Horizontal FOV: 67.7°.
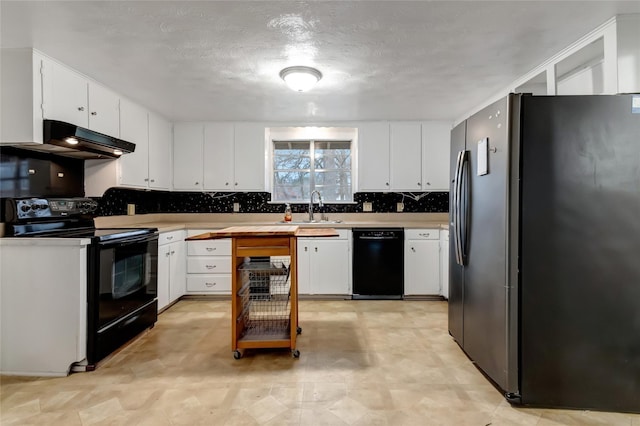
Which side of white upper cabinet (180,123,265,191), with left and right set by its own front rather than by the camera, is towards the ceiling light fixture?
front

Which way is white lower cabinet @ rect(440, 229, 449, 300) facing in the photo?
to the viewer's left

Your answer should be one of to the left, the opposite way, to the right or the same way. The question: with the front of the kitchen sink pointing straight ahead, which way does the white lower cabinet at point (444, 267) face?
to the right

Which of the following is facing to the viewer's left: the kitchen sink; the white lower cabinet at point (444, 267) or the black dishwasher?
the white lower cabinet

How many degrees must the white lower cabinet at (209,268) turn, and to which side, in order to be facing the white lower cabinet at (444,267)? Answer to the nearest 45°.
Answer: approximately 90° to its left

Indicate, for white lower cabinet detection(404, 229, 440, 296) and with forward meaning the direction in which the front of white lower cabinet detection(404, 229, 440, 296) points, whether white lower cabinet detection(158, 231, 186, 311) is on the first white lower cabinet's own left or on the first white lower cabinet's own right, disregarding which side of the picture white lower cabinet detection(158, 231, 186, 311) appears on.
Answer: on the first white lower cabinet's own right

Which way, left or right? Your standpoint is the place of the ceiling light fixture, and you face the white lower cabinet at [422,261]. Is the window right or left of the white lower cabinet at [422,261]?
left

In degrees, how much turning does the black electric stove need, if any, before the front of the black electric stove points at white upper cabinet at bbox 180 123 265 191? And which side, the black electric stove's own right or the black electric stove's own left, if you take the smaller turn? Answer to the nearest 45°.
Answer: approximately 90° to the black electric stove's own left

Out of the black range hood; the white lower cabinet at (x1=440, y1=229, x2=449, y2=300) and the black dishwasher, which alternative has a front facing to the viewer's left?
the white lower cabinet

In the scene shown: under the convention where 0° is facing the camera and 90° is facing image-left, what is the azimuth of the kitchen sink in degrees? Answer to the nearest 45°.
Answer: approximately 0°

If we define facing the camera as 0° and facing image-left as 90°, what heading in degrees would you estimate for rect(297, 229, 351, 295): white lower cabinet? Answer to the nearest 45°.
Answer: approximately 0°

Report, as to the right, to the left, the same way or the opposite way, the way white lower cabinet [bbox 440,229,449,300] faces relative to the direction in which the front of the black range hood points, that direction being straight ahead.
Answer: the opposite way
